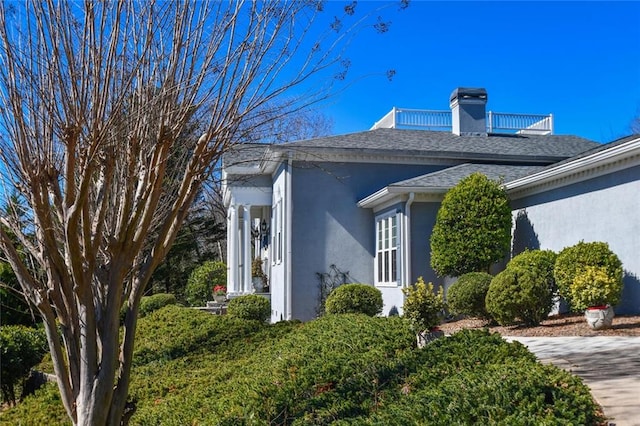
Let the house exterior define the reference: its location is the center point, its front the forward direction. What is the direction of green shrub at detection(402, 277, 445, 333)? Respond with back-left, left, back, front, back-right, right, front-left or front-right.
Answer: left

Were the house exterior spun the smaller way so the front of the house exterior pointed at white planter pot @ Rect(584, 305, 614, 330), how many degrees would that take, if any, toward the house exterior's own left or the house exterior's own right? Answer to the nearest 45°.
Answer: approximately 135° to the house exterior's own left

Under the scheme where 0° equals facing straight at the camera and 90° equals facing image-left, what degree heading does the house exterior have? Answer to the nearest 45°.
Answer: approximately 90°

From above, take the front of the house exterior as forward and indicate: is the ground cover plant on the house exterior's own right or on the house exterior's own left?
on the house exterior's own left

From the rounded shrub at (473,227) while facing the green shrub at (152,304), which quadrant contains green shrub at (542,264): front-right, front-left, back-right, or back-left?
back-left

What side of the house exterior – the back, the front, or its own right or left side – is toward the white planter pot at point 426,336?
left

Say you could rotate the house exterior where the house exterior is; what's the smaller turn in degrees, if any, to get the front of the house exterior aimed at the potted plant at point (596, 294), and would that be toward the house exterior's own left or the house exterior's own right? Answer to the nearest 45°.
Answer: approximately 135° to the house exterior's own left

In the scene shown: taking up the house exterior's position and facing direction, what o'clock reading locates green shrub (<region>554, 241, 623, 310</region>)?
The green shrub is roughly at 8 o'clock from the house exterior.

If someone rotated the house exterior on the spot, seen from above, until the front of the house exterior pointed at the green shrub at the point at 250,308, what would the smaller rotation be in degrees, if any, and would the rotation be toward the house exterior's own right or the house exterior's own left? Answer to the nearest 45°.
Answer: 0° — it already faces it

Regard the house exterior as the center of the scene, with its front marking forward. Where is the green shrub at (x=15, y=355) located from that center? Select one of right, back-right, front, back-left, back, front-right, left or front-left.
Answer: front-left

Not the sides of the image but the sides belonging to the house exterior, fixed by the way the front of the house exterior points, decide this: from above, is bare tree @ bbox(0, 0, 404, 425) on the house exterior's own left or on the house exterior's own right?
on the house exterior's own left
